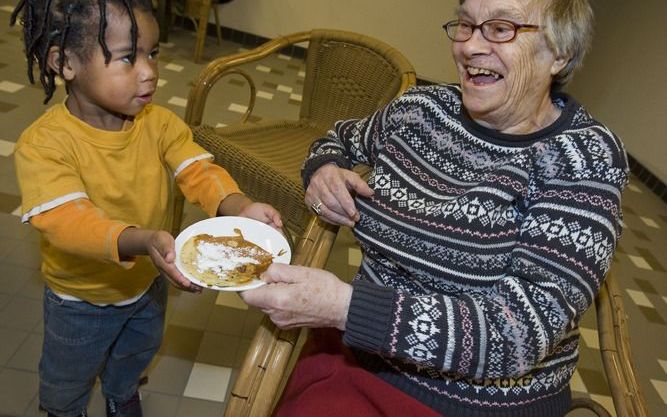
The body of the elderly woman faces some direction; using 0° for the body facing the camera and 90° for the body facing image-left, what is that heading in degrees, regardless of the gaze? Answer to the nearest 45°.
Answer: approximately 45°

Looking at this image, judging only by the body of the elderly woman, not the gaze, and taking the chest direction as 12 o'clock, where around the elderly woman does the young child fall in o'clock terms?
The young child is roughly at 1 o'clock from the elderly woman.

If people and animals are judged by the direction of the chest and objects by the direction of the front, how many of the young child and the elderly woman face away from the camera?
0

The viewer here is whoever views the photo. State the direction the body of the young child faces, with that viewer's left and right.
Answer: facing the viewer and to the right of the viewer

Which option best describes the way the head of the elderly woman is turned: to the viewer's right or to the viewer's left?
to the viewer's left

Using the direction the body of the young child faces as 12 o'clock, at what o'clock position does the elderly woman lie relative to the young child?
The elderly woman is roughly at 11 o'clock from the young child.
